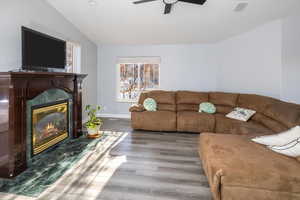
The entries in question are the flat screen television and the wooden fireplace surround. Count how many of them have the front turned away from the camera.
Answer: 0

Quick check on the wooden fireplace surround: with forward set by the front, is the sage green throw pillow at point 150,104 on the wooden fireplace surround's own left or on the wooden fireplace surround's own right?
on the wooden fireplace surround's own left

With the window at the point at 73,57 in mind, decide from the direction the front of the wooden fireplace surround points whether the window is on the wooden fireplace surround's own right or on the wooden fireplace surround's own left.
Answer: on the wooden fireplace surround's own left

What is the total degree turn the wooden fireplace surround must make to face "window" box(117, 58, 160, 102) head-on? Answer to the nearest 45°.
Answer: approximately 90° to its left

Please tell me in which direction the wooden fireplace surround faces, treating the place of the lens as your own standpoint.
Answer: facing the viewer and to the right of the viewer

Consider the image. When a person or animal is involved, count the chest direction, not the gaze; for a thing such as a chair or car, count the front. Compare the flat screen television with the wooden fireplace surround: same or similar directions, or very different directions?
same or similar directions
